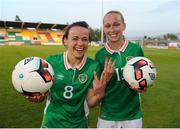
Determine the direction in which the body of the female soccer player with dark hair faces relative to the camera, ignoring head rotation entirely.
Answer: toward the camera
